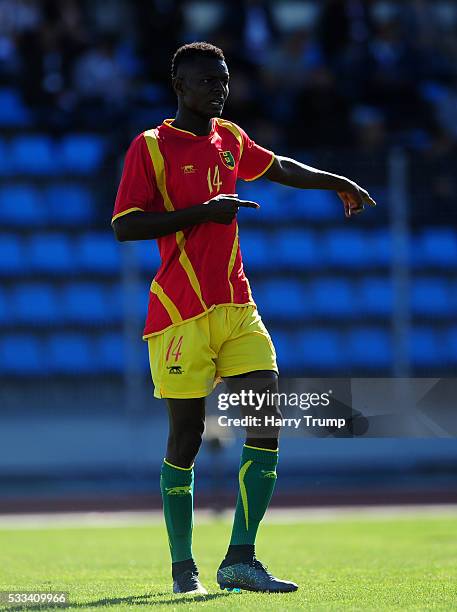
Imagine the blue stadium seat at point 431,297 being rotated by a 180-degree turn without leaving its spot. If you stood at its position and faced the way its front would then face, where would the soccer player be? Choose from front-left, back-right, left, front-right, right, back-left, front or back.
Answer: back

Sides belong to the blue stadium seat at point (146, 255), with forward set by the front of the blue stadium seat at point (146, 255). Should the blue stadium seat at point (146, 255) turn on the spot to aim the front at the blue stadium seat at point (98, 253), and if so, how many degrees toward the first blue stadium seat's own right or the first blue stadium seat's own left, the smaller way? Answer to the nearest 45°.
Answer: approximately 135° to the first blue stadium seat's own right

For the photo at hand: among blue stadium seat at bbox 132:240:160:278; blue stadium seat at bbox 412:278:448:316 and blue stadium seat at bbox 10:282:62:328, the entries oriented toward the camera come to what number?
3

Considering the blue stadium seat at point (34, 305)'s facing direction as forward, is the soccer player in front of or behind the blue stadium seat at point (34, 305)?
in front

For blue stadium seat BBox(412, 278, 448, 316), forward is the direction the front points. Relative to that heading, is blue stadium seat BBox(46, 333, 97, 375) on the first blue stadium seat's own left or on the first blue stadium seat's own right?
on the first blue stadium seat's own right

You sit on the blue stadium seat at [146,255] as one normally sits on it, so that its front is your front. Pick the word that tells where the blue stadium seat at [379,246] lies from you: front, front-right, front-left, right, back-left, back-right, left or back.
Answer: left

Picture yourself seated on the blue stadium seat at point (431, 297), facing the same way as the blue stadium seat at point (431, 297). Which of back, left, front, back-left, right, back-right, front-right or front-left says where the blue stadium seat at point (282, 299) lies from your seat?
right

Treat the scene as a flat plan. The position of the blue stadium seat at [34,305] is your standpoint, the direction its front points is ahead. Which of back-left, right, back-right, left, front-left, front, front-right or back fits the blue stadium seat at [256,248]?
left

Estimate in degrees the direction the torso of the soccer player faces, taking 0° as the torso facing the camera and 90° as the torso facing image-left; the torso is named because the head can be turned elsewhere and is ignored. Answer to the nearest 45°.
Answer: approximately 315°

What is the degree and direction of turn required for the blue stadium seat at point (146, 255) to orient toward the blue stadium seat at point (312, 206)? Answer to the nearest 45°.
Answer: approximately 90° to its left

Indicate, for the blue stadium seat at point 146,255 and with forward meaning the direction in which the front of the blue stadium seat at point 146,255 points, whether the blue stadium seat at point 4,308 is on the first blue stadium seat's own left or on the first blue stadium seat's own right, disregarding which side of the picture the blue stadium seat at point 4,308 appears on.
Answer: on the first blue stadium seat's own right

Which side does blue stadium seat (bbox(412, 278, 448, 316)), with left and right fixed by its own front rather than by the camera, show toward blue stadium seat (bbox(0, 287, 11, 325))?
right

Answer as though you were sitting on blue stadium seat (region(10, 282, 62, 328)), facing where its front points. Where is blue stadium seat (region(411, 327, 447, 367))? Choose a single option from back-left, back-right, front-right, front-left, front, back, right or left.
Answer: left

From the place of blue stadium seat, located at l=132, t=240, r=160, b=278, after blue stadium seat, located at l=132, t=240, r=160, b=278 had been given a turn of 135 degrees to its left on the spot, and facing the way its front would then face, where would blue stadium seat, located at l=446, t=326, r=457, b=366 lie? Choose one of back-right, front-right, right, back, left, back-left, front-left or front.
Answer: front-right
